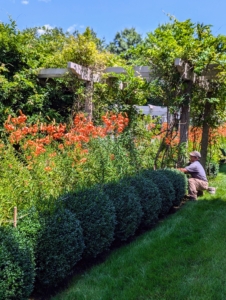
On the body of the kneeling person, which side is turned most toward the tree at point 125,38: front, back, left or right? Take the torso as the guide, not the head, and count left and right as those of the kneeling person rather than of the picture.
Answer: right

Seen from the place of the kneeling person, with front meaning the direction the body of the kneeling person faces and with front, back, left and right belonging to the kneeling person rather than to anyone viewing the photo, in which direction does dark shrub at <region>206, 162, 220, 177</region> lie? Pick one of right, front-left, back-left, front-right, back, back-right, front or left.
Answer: right

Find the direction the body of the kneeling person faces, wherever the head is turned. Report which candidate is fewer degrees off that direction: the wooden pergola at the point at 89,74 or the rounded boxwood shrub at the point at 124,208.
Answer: the wooden pergola

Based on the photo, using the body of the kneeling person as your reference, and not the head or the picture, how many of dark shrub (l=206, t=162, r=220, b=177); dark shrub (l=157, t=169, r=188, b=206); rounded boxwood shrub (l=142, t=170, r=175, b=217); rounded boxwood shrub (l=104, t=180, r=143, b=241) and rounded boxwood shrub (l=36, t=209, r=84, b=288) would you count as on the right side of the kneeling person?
1

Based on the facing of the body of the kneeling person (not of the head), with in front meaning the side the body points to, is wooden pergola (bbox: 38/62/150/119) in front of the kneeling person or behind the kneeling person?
in front

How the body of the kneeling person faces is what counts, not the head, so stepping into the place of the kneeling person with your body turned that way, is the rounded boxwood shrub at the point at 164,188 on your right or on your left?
on your left

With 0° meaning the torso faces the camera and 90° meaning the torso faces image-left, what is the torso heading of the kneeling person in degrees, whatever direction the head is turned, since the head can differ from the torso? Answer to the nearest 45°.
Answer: approximately 90°

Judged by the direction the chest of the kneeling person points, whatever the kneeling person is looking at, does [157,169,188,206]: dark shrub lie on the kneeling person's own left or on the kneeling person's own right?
on the kneeling person's own left

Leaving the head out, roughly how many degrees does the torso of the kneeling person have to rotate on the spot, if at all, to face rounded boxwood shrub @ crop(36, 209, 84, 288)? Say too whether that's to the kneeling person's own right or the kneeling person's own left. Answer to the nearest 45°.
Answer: approximately 90° to the kneeling person's own left

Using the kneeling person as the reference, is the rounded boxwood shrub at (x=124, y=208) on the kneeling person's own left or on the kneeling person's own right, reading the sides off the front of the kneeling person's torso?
on the kneeling person's own left

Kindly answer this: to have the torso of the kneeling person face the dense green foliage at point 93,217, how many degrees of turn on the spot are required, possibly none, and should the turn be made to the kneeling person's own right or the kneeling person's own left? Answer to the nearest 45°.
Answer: approximately 90° to the kneeling person's own left
